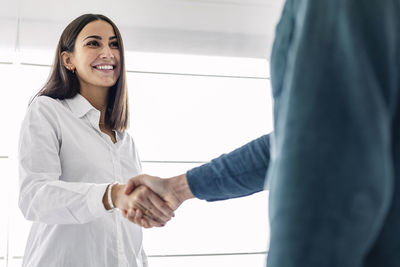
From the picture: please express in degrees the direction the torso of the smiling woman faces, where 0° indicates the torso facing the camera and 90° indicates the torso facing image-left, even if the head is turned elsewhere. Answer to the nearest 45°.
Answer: approximately 315°
